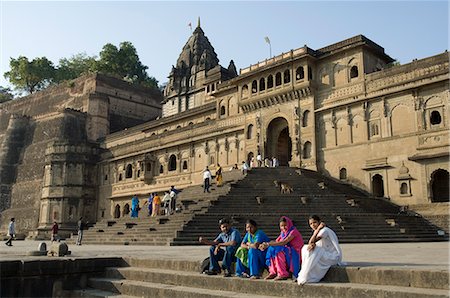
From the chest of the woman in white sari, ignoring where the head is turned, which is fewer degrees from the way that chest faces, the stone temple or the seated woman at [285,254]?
the seated woman

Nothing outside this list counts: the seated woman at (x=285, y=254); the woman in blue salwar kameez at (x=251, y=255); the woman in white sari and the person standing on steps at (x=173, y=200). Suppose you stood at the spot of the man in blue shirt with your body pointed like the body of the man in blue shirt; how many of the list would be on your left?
3

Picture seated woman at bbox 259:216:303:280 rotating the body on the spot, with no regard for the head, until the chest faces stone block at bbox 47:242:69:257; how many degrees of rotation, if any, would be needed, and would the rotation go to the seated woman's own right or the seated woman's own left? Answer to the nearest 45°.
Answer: approximately 90° to the seated woman's own right

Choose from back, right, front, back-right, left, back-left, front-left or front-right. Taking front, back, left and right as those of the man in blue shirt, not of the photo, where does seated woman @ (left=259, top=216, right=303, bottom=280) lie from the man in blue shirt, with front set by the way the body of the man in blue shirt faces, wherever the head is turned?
left

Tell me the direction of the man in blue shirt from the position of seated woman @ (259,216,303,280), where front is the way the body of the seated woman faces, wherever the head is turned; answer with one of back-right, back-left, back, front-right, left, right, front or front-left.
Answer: right

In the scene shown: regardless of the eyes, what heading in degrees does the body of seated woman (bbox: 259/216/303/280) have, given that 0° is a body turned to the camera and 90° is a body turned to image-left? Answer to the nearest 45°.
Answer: approximately 45°

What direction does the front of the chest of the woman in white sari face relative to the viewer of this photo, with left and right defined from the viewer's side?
facing the viewer and to the left of the viewer

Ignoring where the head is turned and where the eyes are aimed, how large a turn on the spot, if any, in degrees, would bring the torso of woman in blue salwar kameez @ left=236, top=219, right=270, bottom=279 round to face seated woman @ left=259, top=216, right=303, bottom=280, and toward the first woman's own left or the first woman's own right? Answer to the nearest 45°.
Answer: approximately 90° to the first woman's own left

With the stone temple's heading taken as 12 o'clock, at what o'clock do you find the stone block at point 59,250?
The stone block is roughly at 11 o'clock from the stone temple.

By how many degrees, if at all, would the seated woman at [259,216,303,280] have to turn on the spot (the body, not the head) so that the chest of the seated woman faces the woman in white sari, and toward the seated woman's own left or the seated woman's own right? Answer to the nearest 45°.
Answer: approximately 90° to the seated woman's own left

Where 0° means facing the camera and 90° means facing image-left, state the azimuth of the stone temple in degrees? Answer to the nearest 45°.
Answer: approximately 45°
